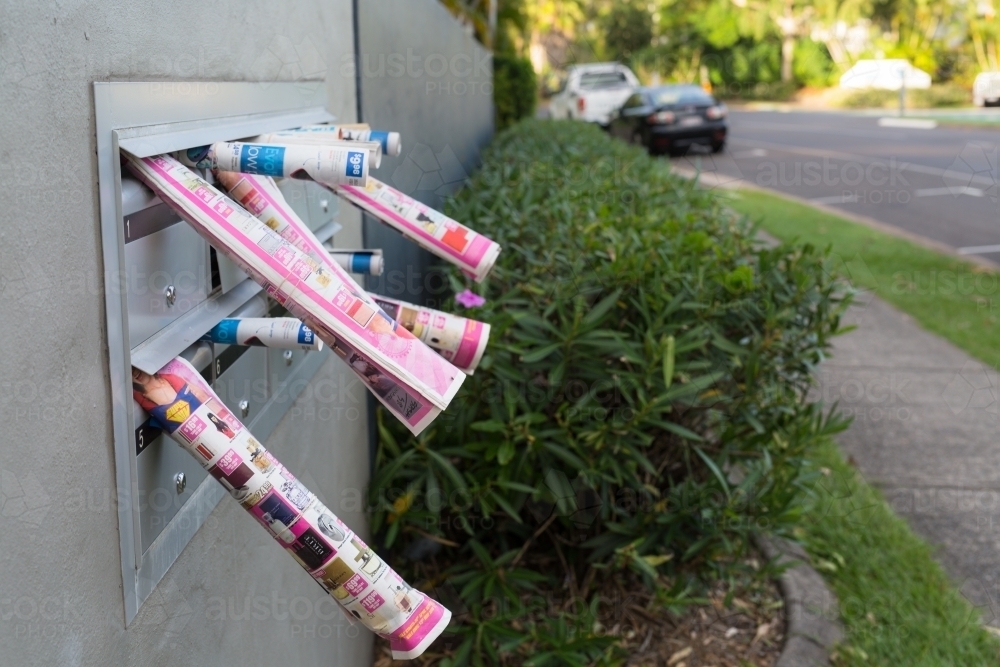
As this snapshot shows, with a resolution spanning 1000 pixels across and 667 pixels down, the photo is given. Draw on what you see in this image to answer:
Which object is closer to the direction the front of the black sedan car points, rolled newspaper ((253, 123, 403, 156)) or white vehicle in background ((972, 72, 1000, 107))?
the white vehicle in background

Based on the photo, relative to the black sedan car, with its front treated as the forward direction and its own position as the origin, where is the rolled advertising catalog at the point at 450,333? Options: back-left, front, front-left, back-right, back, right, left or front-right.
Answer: back-left

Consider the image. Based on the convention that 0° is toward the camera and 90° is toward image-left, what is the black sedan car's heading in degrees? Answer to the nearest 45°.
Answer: approximately 135°

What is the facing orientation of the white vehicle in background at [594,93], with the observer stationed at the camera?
facing away from the viewer and to the left of the viewer

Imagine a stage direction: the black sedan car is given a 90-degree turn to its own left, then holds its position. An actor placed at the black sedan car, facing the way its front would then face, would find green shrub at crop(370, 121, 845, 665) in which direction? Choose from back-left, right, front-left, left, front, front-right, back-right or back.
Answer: front-left

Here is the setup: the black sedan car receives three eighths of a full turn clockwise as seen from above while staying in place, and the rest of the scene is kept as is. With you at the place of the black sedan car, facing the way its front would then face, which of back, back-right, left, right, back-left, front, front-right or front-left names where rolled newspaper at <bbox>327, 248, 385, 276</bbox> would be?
right

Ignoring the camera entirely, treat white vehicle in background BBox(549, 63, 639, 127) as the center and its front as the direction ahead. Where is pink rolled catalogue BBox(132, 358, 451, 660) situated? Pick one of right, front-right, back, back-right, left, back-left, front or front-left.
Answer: back-left

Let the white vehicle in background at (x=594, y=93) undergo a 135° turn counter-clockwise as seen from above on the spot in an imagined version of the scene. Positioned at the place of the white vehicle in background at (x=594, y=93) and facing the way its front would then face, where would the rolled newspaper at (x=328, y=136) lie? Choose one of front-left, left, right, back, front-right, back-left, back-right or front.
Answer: front

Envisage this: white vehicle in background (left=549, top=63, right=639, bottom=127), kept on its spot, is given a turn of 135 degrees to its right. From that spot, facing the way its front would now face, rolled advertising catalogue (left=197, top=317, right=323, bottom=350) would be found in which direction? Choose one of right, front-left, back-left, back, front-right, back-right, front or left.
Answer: right

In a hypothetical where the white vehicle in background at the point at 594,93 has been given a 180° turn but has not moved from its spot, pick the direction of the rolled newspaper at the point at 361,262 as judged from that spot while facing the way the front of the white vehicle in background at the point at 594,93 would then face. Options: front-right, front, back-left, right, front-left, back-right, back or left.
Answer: front-right

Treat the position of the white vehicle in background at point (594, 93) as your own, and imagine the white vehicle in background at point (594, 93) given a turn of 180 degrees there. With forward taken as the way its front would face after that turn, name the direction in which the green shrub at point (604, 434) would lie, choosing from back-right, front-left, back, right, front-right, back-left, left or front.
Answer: front-right

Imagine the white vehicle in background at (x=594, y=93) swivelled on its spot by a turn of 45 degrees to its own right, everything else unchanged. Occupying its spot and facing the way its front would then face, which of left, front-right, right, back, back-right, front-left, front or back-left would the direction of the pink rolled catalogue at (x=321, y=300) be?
back

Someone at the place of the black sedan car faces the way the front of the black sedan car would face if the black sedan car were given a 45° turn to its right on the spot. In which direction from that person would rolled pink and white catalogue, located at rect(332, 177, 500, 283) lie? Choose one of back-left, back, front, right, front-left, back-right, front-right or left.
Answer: back

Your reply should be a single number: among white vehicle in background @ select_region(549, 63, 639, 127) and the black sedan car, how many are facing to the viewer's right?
0

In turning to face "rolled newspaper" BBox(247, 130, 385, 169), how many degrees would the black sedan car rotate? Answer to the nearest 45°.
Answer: approximately 135° to its left

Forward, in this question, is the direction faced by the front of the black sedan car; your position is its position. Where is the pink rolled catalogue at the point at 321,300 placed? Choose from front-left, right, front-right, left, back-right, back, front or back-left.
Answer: back-left

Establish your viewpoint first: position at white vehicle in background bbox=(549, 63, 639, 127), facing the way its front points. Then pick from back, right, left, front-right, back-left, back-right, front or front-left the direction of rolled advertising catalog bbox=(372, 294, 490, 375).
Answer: back-left

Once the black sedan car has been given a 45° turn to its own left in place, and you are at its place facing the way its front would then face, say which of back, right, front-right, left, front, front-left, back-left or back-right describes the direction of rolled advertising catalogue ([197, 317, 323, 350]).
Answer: left
